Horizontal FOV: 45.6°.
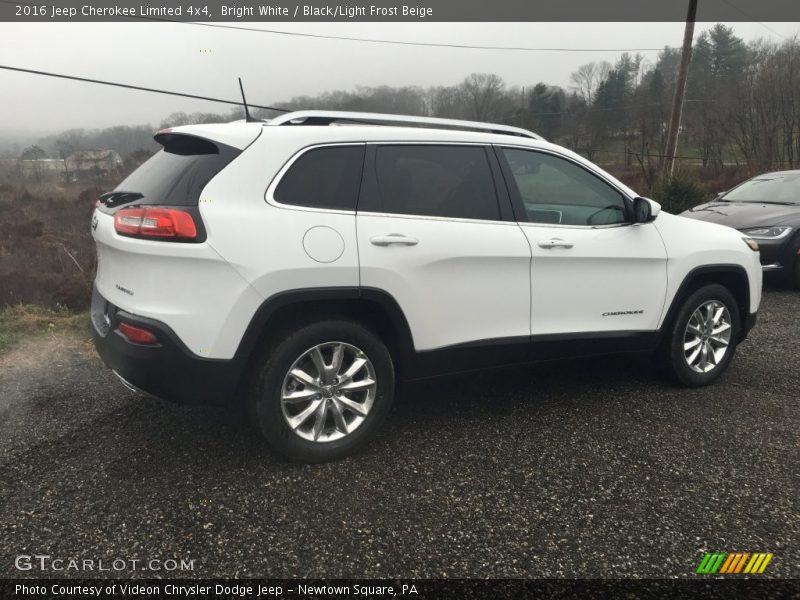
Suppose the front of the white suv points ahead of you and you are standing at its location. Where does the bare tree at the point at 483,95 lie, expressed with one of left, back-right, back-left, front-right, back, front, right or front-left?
front-left

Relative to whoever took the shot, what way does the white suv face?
facing away from the viewer and to the right of the viewer

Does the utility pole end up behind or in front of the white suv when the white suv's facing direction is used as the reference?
in front
